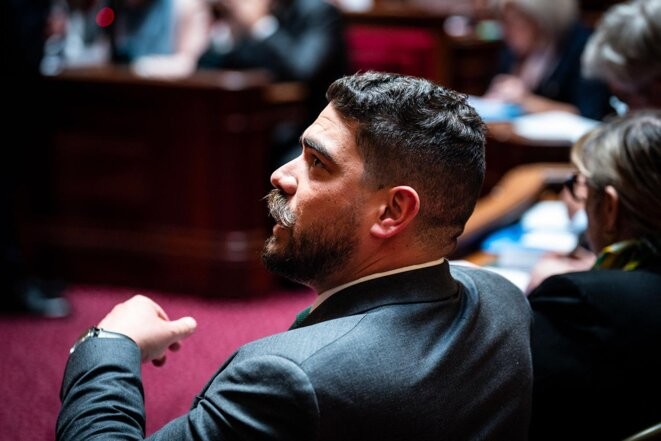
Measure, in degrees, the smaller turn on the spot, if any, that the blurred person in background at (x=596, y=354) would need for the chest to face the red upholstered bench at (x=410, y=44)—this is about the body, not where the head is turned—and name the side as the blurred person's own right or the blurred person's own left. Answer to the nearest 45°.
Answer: approximately 45° to the blurred person's own right

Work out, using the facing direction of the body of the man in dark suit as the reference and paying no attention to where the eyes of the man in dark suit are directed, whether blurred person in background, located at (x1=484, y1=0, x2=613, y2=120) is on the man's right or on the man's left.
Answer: on the man's right

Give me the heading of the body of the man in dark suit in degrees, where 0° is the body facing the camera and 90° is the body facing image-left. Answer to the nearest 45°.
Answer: approximately 135°

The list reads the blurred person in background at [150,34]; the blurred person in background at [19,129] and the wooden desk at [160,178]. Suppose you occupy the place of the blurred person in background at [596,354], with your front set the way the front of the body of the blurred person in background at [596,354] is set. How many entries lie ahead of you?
3

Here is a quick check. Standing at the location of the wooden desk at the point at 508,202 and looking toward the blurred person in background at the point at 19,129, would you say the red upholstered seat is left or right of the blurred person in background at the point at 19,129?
right
